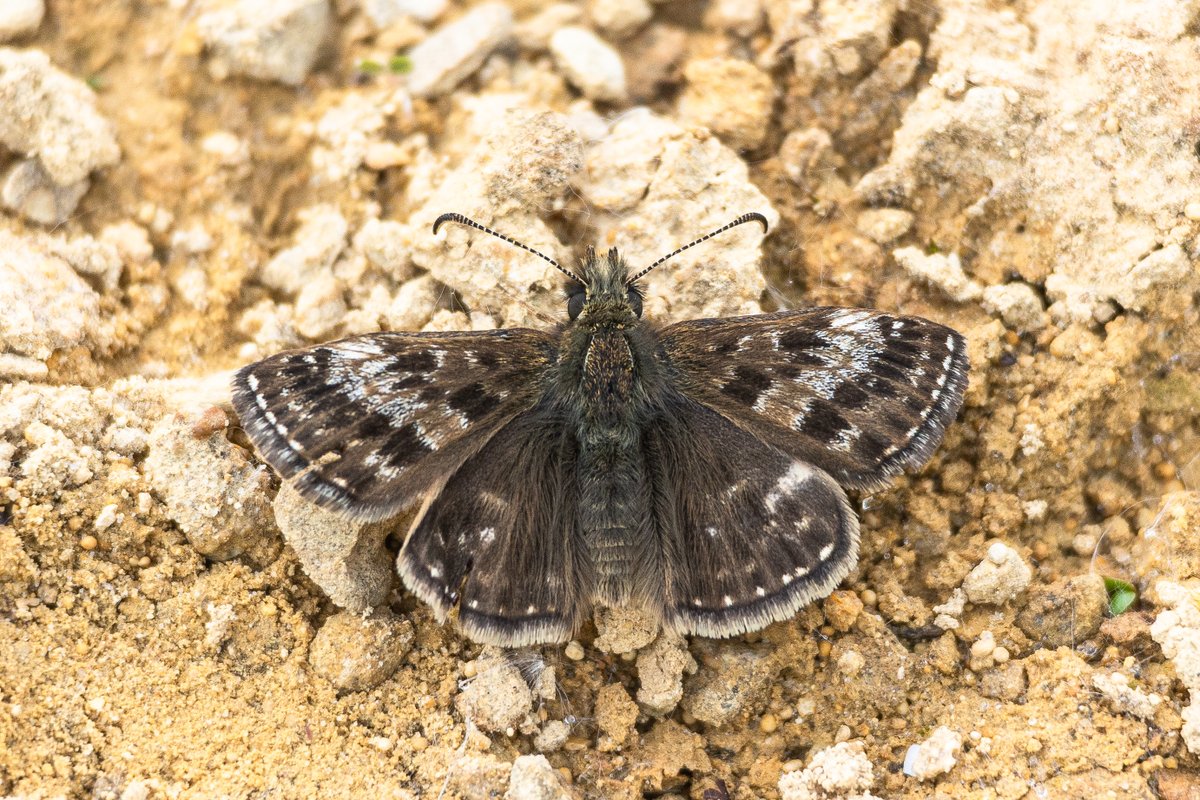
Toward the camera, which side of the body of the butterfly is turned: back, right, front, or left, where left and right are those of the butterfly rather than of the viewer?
back

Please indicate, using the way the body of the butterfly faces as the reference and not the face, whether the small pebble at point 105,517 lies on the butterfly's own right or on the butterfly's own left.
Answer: on the butterfly's own left

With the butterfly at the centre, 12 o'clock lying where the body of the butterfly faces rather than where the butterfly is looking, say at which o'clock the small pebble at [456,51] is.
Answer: The small pebble is roughly at 11 o'clock from the butterfly.

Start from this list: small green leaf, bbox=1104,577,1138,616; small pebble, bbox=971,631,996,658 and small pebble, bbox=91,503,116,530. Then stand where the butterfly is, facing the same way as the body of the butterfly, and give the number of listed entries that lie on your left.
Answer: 1

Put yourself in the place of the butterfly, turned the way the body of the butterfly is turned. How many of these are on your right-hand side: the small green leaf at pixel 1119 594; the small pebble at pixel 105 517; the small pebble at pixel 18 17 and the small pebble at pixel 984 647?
2

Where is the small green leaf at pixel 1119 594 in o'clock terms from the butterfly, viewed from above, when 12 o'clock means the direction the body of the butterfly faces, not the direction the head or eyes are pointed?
The small green leaf is roughly at 3 o'clock from the butterfly.

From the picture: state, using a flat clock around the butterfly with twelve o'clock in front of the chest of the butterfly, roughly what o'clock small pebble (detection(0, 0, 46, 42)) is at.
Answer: The small pebble is roughly at 10 o'clock from the butterfly.

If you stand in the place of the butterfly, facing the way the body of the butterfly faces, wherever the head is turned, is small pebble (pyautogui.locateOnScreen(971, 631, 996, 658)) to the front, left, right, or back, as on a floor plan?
right

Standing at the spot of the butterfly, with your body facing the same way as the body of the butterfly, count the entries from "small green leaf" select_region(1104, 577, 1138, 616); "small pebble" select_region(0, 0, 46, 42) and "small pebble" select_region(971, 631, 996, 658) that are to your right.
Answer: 2
